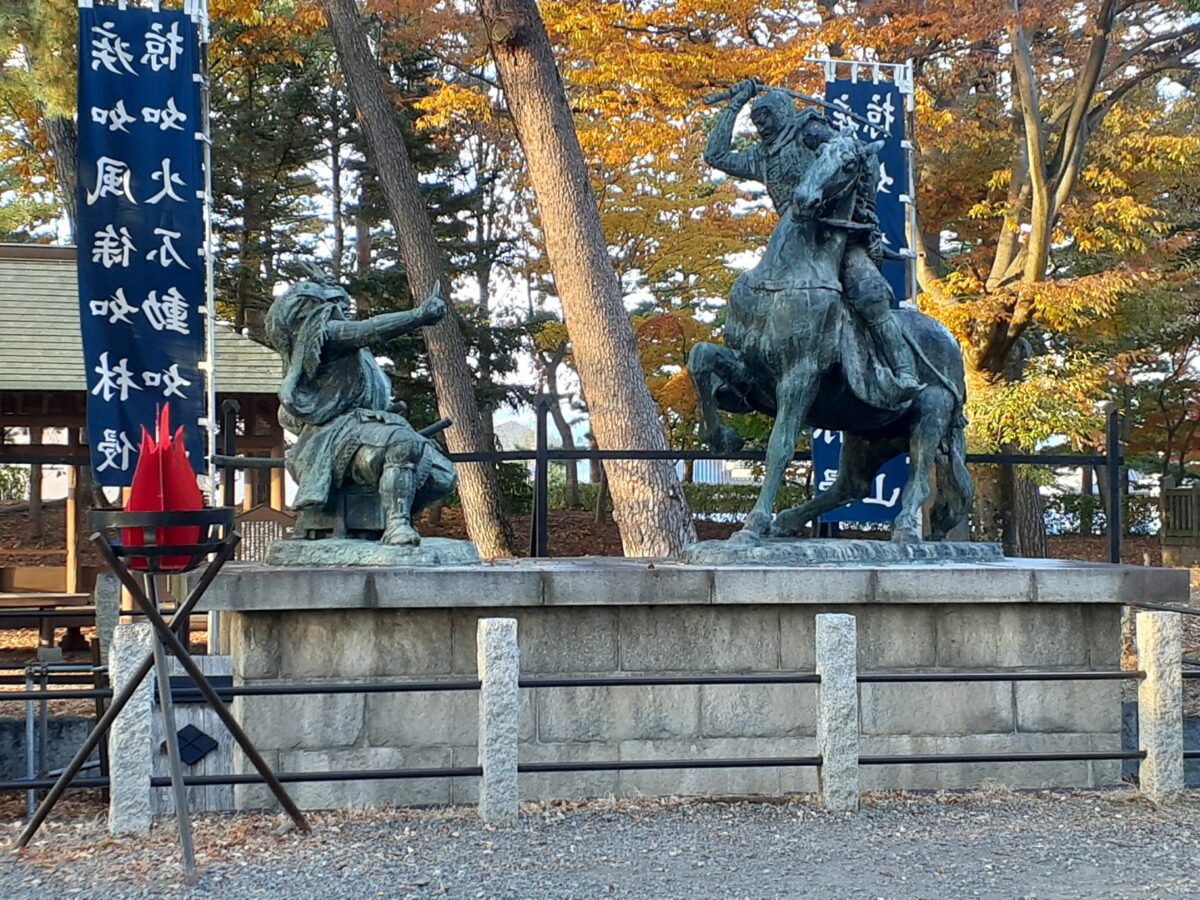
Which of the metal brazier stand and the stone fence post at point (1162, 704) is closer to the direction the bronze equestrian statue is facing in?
the metal brazier stand

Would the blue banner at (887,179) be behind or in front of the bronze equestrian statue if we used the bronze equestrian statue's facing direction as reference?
behind

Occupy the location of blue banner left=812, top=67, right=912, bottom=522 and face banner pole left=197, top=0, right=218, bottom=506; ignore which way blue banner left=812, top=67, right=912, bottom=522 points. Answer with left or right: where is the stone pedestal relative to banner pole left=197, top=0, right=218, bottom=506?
left

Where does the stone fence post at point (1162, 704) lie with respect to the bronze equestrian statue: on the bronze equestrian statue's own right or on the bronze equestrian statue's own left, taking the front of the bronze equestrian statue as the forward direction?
on the bronze equestrian statue's own left

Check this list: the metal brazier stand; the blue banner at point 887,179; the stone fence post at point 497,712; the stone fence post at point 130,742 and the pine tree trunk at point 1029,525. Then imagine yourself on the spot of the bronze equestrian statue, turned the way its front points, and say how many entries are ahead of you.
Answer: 3
